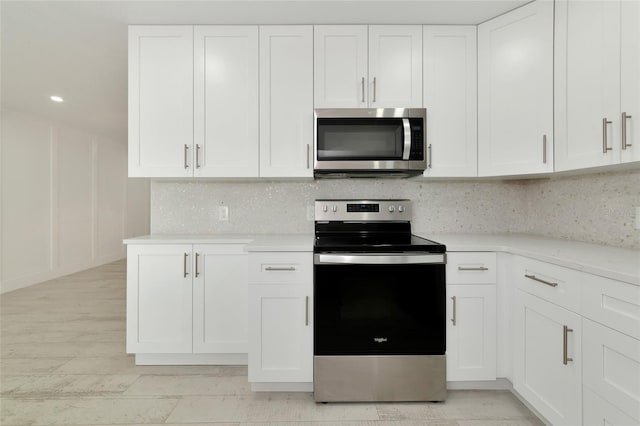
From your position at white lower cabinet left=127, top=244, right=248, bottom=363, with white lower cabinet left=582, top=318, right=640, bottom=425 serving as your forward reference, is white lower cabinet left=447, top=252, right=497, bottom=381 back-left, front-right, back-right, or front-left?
front-left

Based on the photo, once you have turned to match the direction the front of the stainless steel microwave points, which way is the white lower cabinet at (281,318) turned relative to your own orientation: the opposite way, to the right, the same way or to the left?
the same way

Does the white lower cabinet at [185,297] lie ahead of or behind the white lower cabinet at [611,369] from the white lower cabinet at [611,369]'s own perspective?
ahead

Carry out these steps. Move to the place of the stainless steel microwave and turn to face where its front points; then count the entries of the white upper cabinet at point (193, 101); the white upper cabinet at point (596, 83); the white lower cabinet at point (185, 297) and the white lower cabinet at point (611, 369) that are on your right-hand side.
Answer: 2

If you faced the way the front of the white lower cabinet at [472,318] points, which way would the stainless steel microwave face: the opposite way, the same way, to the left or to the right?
the same way

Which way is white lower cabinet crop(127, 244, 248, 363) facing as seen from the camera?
toward the camera

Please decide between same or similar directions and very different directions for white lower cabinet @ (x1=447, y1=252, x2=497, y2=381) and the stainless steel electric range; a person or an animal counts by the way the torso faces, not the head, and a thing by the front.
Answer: same or similar directions

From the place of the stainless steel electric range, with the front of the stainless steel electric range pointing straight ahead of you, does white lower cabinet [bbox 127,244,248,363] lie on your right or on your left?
on your right

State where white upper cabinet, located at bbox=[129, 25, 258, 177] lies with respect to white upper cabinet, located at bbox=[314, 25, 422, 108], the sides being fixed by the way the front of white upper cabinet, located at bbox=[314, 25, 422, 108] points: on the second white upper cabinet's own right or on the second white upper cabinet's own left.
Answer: on the second white upper cabinet's own right

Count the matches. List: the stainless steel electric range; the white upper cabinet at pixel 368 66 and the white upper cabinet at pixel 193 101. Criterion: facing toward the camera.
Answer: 3

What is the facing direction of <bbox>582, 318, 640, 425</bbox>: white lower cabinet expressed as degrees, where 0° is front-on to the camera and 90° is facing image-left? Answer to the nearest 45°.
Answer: approximately 45°
